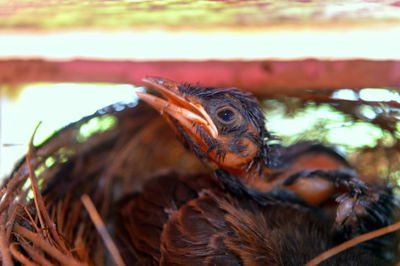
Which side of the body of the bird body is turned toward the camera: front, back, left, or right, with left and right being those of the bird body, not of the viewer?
left
